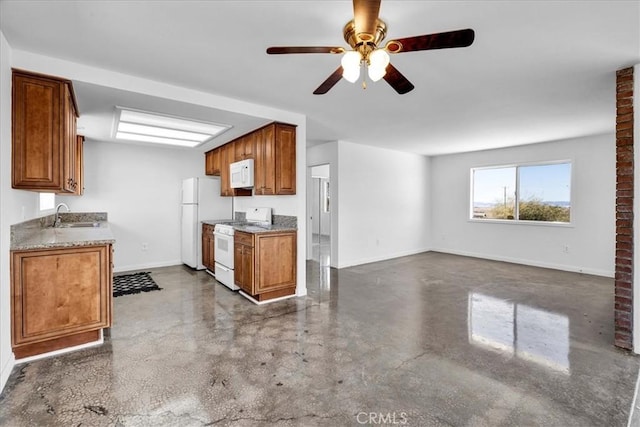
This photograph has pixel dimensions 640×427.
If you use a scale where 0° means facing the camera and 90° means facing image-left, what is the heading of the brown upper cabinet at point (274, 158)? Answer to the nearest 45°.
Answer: approximately 45°

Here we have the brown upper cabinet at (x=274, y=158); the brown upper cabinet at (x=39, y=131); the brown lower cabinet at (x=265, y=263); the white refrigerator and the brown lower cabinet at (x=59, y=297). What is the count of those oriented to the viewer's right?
2

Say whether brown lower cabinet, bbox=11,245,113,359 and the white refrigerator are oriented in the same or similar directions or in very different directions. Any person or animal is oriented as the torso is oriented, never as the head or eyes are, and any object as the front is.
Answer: very different directions

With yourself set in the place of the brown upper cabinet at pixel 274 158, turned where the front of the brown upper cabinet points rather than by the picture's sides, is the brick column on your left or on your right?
on your left

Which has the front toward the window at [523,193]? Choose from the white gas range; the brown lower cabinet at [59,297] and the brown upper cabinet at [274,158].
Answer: the brown lower cabinet

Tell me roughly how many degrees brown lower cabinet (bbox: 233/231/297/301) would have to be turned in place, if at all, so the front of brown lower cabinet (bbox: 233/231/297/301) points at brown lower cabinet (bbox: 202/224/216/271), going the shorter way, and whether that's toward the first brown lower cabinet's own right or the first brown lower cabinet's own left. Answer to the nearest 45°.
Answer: approximately 90° to the first brown lower cabinet's own right

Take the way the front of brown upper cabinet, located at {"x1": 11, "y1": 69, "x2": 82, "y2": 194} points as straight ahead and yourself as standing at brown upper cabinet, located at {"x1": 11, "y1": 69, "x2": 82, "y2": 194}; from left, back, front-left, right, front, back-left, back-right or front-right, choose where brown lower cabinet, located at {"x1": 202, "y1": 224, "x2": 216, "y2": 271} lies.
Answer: front-left

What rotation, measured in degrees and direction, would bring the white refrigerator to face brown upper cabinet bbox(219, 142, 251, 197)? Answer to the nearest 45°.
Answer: approximately 90° to its left

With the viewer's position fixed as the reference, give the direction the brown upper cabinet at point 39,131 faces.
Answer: facing to the right of the viewer

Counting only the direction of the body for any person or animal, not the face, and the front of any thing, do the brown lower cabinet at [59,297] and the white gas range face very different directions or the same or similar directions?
very different directions

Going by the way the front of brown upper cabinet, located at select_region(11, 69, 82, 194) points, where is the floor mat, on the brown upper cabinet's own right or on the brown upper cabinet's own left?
on the brown upper cabinet's own left

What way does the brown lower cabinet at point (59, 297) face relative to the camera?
to the viewer's right
